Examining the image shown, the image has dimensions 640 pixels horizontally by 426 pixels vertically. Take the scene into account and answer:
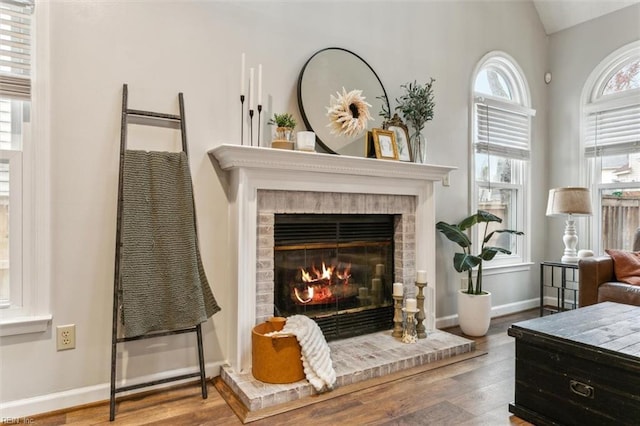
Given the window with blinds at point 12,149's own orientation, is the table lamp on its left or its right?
on its left

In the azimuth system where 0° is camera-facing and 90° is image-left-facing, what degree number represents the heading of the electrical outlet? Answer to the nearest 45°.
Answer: approximately 0°

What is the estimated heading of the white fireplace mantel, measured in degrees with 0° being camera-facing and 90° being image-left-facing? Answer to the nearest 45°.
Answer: approximately 315°

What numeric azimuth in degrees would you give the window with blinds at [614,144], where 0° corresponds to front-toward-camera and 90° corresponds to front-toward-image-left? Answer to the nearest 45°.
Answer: approximately 45°

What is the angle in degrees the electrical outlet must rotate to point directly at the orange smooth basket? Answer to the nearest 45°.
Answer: approximately 45° to its left
